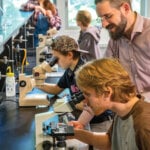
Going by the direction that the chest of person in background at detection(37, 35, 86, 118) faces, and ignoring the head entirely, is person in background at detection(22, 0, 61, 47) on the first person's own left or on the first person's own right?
on the first person's own right

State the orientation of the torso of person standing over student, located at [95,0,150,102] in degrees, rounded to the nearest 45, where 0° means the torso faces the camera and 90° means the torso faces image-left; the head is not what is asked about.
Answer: approximately 45°

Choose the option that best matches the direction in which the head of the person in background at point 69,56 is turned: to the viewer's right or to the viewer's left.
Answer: to the viewer's left

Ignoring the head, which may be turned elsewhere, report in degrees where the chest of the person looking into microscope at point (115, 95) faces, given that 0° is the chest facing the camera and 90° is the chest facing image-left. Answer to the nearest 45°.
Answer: approximately 90°

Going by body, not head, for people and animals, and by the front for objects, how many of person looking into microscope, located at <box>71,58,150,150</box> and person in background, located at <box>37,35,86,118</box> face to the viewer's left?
2

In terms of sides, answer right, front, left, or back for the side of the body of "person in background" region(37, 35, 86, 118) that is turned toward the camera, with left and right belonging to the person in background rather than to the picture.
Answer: left

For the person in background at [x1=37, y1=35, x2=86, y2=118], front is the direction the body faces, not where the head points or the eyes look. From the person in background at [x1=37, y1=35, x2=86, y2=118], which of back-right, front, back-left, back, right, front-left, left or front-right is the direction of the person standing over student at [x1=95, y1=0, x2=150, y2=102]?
back-left

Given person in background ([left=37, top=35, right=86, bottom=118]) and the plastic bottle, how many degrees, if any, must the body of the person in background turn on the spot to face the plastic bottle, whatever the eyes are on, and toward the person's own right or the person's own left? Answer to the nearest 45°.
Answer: approximately 45° to the person's own right

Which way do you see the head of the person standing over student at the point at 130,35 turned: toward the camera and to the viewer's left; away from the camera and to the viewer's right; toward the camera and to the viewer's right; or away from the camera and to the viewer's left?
toward the camera and to the viewer's left

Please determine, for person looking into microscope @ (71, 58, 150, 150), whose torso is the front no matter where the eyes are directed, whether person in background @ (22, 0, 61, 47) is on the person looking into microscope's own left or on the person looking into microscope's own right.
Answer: on the person looking into microscope's own right

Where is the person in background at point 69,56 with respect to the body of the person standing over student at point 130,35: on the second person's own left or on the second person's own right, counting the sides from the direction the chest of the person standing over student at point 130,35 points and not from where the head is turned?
on the second person's own right

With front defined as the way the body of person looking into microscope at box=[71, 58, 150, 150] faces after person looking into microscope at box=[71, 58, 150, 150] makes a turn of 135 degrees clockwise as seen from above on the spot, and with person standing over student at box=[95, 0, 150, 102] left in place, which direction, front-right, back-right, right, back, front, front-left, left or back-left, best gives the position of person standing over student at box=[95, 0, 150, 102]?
front-left

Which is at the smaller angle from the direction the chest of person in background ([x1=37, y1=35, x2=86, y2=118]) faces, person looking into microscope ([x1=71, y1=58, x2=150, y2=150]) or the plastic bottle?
the plastic bottle
